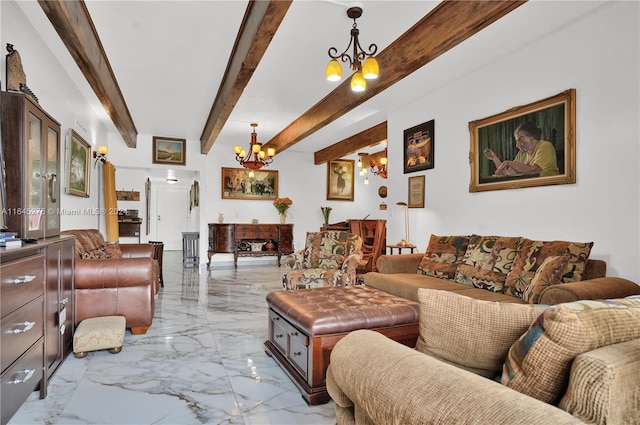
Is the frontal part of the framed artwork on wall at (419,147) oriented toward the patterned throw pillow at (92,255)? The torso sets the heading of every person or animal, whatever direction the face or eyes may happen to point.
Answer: yes

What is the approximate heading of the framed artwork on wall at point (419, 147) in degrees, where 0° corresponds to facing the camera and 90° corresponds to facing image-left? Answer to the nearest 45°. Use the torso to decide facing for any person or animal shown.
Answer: approximately 45°

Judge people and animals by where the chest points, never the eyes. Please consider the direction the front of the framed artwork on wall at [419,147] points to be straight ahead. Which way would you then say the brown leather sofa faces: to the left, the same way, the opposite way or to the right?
the opposite way

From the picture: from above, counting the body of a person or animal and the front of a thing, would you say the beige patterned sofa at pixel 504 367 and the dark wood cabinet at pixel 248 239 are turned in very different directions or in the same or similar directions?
very different directions

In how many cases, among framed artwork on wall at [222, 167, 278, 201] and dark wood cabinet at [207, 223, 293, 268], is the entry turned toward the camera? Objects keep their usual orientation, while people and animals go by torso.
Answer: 2

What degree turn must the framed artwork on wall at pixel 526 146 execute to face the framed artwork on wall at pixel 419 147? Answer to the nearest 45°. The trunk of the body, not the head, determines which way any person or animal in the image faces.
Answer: approximately 90° to its right

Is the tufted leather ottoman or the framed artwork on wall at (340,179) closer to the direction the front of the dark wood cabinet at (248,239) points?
the tufted leather ottoman

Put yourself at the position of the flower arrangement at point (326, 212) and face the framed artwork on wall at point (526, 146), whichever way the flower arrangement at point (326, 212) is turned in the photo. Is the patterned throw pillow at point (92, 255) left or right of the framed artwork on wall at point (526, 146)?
right

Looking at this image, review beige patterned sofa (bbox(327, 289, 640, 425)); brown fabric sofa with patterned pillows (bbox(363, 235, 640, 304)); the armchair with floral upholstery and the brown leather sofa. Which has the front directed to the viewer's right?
the brown leather sofa

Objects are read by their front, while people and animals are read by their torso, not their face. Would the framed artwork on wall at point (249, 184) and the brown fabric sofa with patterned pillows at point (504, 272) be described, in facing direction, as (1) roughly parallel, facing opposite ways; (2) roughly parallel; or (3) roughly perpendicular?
roughly perpendicular
